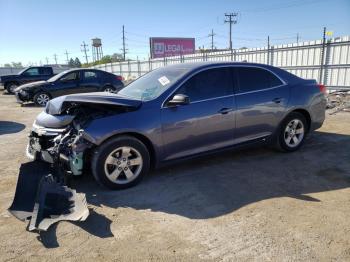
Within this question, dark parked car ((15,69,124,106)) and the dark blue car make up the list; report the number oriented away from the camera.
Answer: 0

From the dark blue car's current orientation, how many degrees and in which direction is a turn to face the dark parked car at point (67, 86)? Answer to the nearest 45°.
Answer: approximately 90° to its right

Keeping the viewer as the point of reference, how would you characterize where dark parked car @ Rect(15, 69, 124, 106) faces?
facing to the left of the viewer

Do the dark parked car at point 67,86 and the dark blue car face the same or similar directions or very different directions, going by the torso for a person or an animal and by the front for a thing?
same or similar directions

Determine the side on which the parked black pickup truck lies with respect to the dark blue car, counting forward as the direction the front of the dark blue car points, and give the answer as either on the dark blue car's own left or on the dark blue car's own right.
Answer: on the dark blue car's own right

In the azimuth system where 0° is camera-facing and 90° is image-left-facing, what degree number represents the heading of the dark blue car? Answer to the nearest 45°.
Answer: approximately 45°

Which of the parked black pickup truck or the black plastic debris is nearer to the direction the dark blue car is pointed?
the black plastic debris

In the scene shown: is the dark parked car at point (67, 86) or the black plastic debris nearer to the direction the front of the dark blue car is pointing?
the black plastic debris
